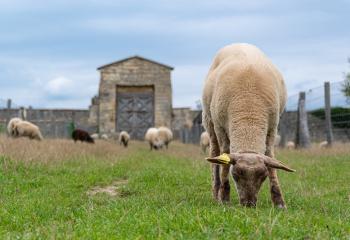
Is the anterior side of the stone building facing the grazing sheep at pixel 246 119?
yes

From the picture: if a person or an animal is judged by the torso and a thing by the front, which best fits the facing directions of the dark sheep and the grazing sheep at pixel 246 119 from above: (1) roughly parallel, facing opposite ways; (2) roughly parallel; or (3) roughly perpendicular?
roughly perpendicular

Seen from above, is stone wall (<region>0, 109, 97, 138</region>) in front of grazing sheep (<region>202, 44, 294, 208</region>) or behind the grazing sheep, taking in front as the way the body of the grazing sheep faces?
behind

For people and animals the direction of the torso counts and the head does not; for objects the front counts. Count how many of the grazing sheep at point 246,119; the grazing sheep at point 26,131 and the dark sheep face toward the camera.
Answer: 1

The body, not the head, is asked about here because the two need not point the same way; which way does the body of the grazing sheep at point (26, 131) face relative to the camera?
to the viewer's right

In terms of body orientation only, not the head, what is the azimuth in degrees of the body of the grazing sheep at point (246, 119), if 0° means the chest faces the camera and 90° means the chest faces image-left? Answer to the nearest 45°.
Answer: approximately 0°

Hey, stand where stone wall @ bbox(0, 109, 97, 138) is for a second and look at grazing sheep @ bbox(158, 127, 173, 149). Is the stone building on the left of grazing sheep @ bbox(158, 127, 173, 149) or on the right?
left
